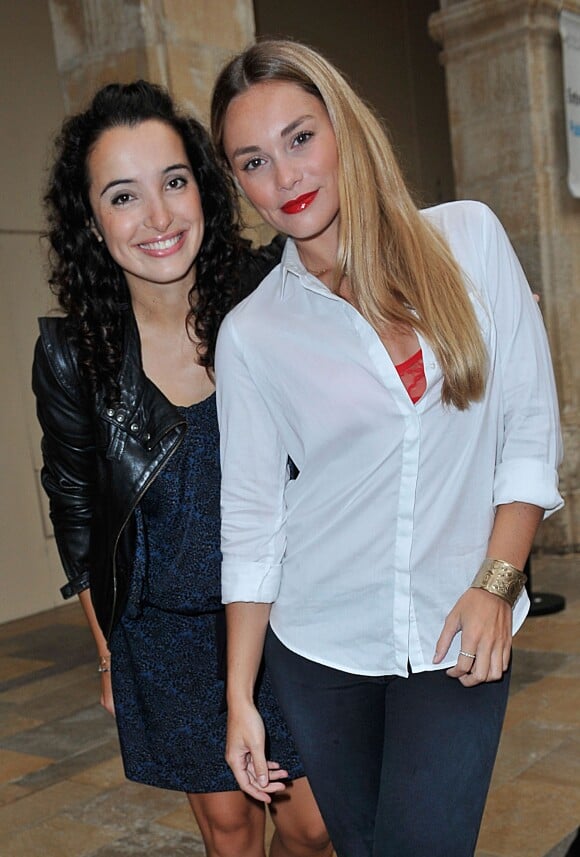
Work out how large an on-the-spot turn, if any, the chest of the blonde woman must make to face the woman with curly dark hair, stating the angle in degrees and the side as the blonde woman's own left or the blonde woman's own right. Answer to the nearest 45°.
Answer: approximately 135° to the blonde woman's own right

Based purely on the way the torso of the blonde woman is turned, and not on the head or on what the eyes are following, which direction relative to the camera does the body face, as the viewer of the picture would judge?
toward the camera

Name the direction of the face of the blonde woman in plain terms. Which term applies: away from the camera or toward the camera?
toward the camera

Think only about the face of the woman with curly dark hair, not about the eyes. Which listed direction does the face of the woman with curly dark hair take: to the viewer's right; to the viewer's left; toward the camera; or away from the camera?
toward the camera

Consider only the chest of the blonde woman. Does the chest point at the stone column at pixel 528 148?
no
